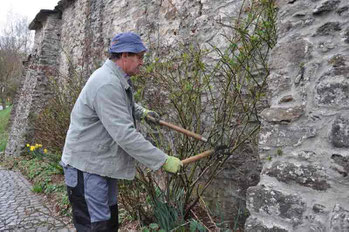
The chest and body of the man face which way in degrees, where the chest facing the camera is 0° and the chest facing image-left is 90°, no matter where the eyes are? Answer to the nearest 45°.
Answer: approximately 270°

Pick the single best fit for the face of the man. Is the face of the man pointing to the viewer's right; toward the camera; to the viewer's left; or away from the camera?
to the viewer's right
